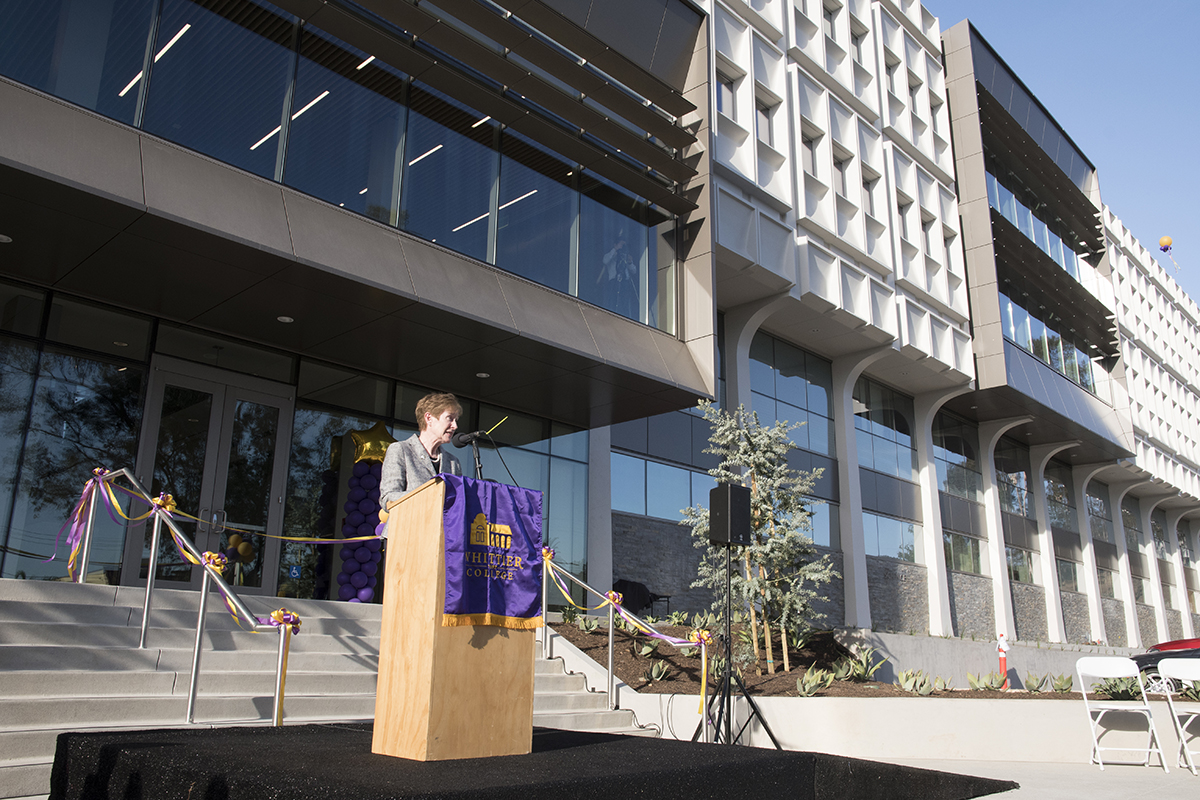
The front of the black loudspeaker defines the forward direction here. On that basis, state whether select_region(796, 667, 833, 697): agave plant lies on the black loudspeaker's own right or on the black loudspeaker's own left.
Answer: on the black loudspeaker's own left

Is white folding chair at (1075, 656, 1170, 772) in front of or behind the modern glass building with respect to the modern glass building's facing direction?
in front

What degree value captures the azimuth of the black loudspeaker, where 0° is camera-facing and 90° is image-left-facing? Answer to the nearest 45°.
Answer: approximately 315°

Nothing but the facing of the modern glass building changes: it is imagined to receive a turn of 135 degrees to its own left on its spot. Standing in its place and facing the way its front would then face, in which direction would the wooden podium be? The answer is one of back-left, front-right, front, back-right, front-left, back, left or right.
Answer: back

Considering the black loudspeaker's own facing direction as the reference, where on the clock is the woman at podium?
The woman at podium is roughly at 2 o'clock from the black loudspeaker.

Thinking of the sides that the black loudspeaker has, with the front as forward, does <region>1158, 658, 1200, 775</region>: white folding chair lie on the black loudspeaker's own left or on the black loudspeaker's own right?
on the black loudspeaker's own left

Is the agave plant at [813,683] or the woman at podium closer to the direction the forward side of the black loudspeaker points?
the woman at podium

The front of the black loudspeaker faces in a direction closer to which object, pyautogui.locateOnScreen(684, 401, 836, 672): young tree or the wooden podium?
the wooden podium
